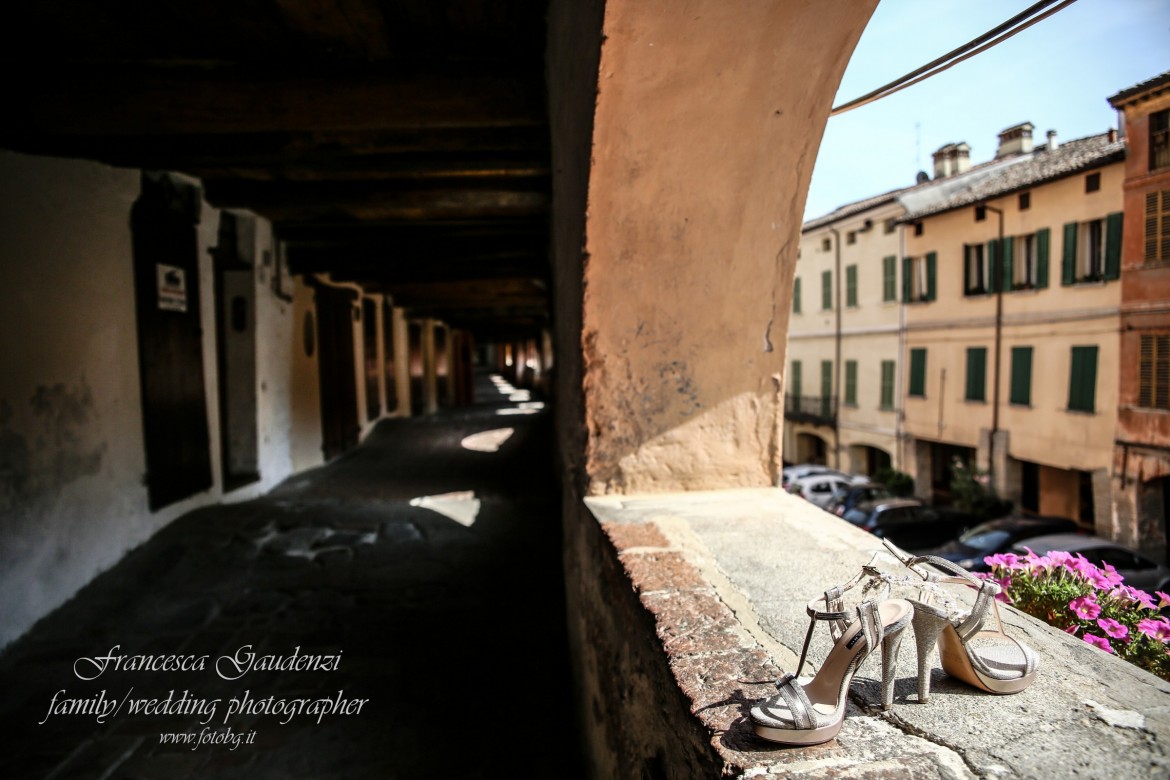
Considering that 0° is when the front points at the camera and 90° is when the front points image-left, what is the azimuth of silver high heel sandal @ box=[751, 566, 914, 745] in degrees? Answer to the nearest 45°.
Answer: approximately 45°

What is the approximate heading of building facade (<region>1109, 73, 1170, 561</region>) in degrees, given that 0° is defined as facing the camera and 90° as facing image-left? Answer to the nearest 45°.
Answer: approximately 45°

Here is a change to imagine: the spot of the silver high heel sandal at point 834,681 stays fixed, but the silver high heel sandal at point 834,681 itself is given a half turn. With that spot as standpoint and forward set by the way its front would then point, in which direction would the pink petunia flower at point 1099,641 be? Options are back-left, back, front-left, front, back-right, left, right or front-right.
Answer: front

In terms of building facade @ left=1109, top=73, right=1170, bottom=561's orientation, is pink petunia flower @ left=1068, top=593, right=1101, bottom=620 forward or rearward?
forward

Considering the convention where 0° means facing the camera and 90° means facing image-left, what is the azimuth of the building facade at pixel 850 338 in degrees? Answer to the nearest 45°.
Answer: approximately 45°

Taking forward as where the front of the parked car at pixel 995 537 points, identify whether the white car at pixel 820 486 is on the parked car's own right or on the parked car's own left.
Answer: on the parked car's own right

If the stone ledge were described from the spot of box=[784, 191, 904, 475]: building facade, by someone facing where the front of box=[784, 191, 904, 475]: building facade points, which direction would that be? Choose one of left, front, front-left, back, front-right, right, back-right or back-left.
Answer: front-left

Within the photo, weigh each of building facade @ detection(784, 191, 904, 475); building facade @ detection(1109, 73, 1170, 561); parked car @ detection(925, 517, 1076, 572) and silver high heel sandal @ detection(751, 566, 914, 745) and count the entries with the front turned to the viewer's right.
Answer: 0

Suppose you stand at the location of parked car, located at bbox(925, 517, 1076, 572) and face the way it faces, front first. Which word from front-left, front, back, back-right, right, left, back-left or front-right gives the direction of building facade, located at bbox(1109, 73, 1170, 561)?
back

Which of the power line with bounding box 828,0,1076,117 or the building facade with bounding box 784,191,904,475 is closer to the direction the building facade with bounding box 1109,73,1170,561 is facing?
the power line

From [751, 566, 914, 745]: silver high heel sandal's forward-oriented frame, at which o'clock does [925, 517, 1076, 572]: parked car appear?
The parked car is roughly at 5 o'clock from the silver high heel sandal.

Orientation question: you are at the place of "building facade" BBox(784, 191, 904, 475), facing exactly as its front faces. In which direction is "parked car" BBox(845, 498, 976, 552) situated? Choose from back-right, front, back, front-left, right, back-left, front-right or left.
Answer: front-left

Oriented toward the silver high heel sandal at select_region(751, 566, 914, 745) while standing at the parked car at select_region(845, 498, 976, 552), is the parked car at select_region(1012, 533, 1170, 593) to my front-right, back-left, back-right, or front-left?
front-left

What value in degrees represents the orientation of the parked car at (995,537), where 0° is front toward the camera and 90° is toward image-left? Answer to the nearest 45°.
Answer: approximately 45°

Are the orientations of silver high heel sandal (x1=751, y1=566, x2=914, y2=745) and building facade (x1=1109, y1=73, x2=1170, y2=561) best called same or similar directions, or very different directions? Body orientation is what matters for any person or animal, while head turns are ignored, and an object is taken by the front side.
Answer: same or similar directions

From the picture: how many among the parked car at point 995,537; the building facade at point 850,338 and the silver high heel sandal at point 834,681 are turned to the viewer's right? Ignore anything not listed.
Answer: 0
